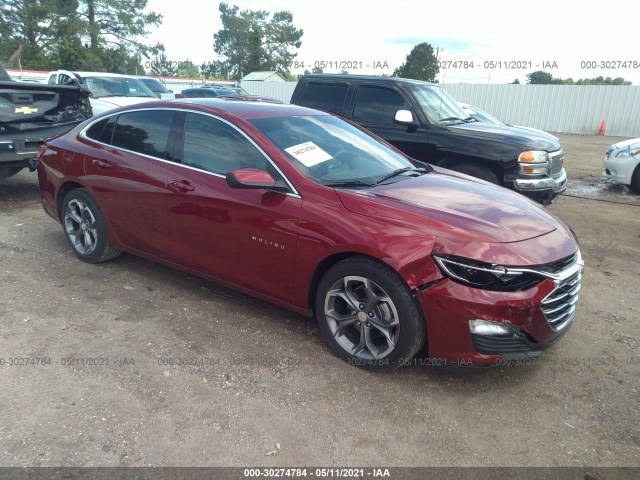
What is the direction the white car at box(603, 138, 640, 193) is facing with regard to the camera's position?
facing the viewer and to the left of the viewer

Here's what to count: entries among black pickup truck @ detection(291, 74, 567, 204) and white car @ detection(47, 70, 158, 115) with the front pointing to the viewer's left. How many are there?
0

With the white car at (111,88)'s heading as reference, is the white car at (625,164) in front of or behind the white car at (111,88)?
in front

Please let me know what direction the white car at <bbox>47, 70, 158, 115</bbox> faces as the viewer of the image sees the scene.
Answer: facing the viewer and to the right of the viewer

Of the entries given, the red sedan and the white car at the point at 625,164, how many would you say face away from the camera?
0

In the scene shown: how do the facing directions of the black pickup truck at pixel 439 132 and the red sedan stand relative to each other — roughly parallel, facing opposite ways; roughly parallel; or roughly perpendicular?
roughly parallel

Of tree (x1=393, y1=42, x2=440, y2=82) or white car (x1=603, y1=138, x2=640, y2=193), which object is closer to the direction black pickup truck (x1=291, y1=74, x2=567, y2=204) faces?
the white car

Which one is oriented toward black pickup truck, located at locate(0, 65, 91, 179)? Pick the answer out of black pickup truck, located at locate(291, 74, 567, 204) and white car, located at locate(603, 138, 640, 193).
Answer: the white car

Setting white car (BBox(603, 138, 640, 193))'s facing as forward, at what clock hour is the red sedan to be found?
The red sedan is roughly at 11 o'clock from the white car.

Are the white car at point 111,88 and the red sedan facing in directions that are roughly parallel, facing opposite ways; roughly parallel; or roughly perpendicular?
roughly parallel

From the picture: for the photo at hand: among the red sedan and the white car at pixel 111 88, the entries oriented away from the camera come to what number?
0

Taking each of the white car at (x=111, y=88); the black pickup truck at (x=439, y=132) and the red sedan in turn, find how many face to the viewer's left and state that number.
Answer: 0

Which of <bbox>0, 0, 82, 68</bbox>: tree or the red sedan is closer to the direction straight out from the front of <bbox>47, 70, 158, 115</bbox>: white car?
the red sedan

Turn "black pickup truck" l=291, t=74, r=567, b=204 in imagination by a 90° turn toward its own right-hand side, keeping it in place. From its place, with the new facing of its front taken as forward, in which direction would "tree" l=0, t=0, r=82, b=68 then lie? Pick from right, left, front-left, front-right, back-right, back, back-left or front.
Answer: right

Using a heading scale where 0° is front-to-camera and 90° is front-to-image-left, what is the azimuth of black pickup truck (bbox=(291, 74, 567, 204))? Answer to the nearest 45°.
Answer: approximately 315°

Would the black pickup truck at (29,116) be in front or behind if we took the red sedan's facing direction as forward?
behind

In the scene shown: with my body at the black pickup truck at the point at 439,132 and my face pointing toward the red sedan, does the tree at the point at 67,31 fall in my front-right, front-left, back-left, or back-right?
back-right
